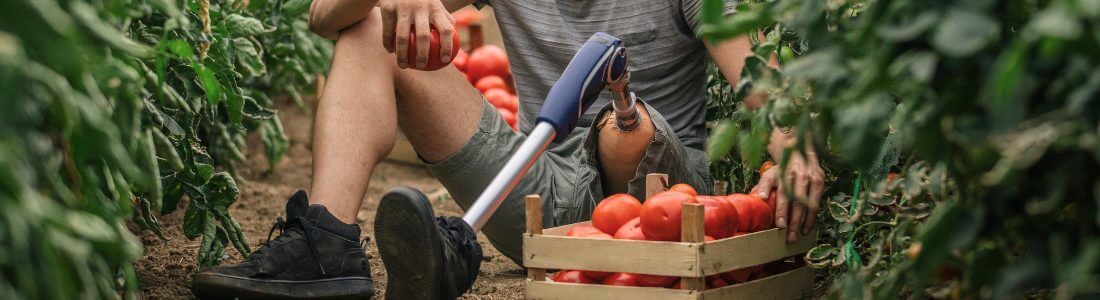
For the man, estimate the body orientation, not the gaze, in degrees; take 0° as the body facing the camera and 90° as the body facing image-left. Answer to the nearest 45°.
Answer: approximately 45°

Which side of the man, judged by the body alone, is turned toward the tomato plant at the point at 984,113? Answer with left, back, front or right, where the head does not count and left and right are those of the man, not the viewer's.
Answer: left
